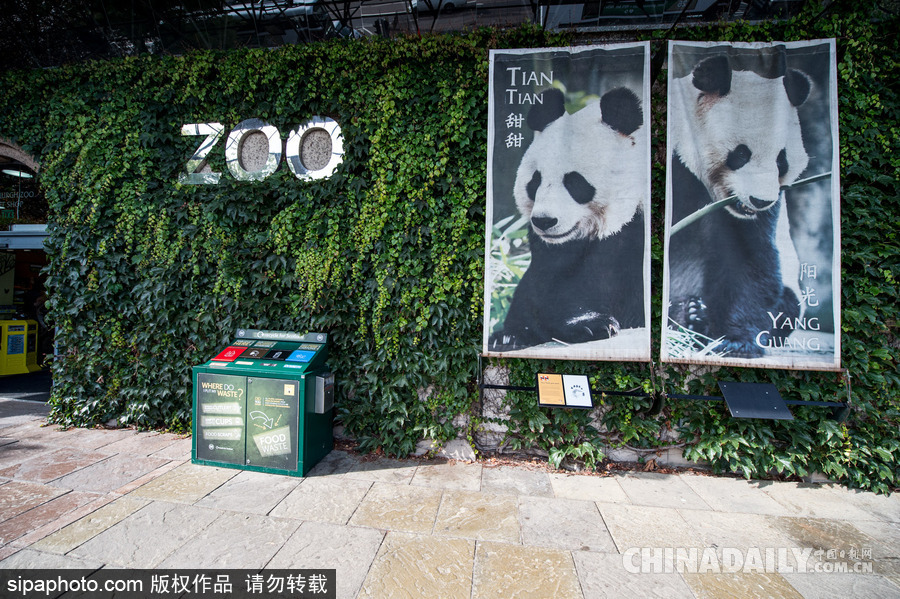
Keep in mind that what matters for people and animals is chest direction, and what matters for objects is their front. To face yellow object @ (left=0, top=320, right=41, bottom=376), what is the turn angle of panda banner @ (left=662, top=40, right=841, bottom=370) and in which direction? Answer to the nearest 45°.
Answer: approximately 90° to its right

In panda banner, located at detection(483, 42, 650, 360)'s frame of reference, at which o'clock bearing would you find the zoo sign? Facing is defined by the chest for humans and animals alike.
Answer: The zoo sign is roughly at 3 o'clock from the panda banner.

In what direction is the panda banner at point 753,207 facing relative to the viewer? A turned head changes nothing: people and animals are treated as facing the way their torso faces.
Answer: toward the camera

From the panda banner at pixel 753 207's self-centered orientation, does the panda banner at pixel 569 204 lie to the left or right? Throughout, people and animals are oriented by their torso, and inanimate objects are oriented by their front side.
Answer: on its right

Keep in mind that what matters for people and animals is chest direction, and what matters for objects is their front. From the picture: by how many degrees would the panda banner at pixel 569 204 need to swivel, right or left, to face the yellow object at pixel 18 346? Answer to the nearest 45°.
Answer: approximately 90° to its right

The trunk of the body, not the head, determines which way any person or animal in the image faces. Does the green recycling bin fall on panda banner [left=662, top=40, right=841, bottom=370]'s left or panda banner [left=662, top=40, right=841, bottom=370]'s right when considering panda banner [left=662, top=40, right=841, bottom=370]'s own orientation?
on its right

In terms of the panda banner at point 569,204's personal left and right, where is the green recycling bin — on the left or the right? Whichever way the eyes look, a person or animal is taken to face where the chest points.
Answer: on its right

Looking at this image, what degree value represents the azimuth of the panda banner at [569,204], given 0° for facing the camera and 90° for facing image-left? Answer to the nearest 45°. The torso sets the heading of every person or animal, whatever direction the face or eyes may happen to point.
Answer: approximately 0°

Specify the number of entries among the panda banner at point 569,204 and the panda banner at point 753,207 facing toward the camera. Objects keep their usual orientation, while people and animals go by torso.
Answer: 2

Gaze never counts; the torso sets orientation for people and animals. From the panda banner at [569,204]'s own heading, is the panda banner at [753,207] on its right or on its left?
on its left

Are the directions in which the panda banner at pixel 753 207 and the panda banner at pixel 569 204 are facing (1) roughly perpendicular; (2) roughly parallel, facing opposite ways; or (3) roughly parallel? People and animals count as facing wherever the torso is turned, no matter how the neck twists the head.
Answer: roughly parallel

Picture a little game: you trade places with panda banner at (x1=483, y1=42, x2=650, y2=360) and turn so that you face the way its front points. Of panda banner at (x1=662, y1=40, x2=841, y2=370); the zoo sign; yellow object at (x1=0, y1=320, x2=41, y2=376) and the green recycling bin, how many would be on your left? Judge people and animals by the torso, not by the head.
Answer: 1
